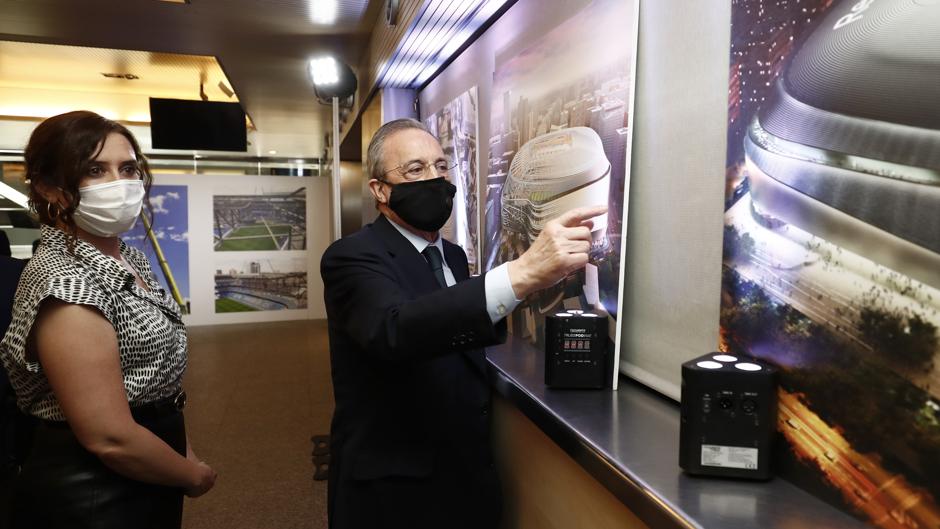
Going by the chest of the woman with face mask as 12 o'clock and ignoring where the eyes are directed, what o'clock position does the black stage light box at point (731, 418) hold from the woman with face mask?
The black stage light box is roughly at 12 o'clock from the woman with face mask.

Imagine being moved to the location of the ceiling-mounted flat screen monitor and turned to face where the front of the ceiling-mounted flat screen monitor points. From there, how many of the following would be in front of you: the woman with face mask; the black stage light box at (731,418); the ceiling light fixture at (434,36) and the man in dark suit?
4

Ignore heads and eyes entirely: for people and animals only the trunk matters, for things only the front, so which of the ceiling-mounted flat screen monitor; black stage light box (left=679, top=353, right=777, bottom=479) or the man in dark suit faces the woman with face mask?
the ceiling-mounted flat screen monitor

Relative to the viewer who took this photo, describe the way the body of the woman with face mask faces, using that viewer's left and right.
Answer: facing the viewer and to the right of the viewer

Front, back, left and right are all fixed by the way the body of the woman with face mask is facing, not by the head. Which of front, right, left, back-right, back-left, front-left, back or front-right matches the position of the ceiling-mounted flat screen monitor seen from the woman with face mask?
back-left

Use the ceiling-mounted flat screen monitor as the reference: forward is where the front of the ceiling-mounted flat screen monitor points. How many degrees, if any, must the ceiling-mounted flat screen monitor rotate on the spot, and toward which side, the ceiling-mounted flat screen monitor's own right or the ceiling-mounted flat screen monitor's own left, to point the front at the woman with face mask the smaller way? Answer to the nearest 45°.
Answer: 0° — it already faces them

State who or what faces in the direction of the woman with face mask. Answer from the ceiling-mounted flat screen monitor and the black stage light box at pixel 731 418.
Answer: the ceiling-mounted flat screen monitor

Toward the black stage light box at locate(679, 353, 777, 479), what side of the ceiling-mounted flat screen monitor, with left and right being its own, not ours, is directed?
front
